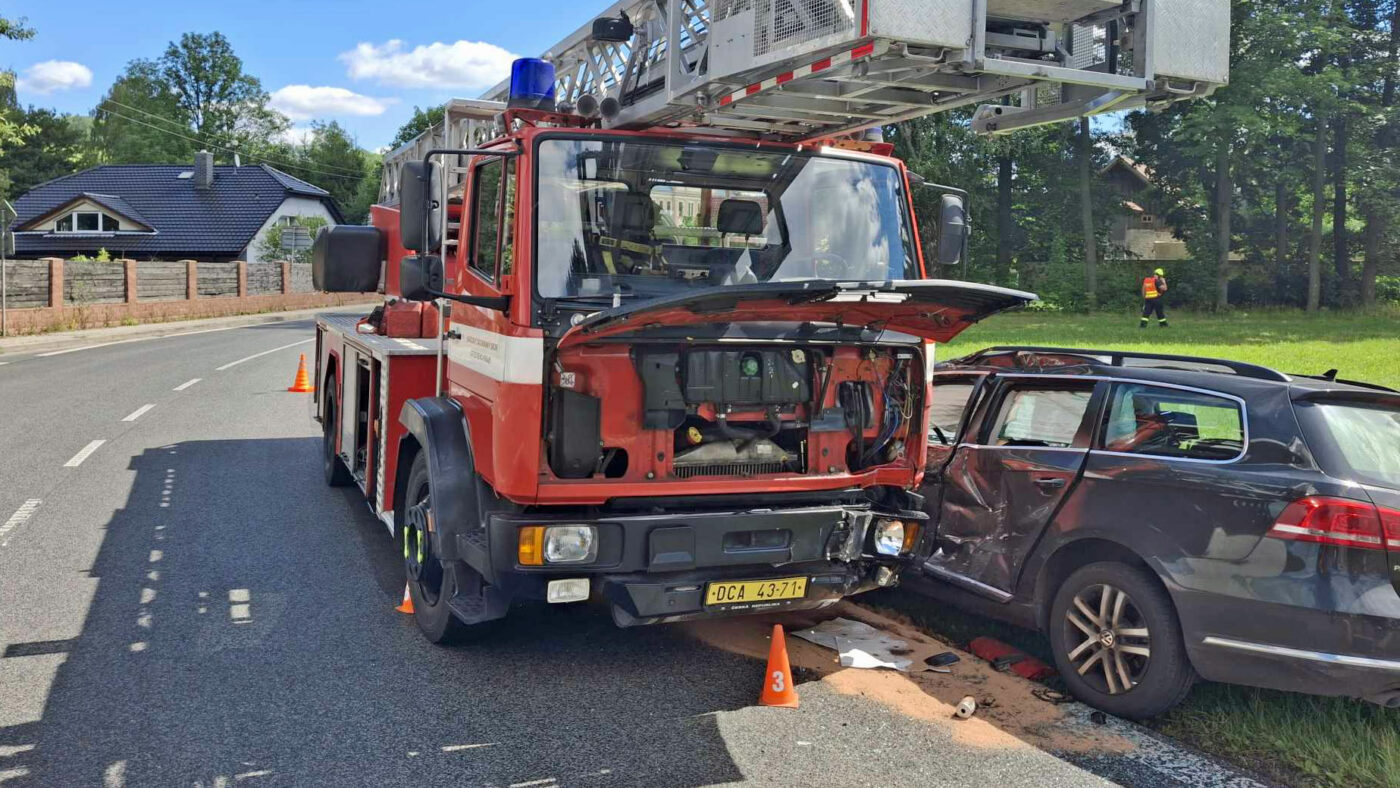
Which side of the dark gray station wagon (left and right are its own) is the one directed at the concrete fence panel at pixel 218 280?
front

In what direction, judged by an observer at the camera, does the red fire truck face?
facing the viewer and to the right of the viewer

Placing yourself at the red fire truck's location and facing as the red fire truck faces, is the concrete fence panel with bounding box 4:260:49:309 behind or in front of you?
behind

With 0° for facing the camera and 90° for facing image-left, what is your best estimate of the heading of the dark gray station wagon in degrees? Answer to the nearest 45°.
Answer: approximately 135°

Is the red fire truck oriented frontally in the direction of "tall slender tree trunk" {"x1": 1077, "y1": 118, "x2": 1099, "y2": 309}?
no

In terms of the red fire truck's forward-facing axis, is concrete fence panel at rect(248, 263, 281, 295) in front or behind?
behind

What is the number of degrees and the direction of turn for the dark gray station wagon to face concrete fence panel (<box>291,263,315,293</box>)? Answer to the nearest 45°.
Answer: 0° — it already faces it

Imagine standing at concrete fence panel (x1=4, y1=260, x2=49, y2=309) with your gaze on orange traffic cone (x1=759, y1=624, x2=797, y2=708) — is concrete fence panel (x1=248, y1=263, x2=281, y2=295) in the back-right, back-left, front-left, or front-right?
back-left

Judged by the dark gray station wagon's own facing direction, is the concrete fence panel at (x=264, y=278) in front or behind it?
in front

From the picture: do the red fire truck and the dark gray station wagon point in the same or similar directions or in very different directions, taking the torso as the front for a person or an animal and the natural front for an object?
very different directions

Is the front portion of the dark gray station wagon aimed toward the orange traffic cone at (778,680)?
no

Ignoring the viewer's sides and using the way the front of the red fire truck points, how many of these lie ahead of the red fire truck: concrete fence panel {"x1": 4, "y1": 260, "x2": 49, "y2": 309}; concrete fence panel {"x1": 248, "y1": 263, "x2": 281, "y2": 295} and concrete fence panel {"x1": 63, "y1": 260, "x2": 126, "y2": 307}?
0

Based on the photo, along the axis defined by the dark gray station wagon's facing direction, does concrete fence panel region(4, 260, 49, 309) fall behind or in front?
in front
